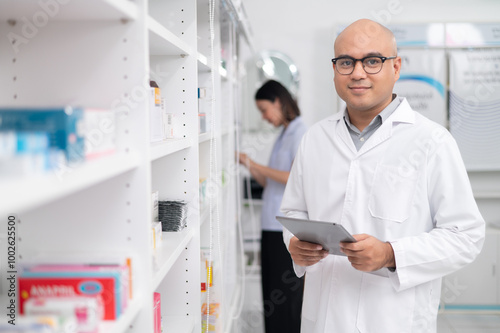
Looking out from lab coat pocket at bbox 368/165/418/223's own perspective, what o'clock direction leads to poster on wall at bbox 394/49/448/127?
The poster on wall is roughly at 6 o'clock from the lab coat pocket.

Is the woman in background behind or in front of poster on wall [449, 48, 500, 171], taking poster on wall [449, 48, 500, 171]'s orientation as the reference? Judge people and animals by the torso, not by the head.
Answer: in front

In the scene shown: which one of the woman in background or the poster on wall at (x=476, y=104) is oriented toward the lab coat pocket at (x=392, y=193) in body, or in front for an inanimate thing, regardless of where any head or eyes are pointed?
the poster on wall

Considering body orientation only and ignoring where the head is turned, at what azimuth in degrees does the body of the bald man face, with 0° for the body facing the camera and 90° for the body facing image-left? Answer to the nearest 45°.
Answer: approximately 45°

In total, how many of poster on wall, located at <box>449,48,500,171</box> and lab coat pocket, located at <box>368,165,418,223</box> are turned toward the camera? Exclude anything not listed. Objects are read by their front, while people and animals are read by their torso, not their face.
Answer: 2

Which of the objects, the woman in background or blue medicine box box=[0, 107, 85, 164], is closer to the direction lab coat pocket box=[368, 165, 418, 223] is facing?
the blue medicine box

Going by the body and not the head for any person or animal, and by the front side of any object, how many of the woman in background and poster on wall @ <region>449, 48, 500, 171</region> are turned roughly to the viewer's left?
1

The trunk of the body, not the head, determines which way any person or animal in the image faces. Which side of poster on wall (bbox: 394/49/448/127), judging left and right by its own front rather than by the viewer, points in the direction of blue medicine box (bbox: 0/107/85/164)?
front

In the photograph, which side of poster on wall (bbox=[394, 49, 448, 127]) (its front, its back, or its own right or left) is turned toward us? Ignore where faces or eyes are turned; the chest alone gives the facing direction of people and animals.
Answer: front

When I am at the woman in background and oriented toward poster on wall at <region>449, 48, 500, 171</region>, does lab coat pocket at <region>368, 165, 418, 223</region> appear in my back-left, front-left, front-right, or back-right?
back-right

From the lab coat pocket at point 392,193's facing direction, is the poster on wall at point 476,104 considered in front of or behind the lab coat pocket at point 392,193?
behind

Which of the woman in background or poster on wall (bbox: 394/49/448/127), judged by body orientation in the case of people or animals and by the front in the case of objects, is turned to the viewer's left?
the woman in background

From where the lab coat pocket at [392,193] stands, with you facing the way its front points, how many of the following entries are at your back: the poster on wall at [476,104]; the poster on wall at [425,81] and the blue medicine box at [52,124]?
2

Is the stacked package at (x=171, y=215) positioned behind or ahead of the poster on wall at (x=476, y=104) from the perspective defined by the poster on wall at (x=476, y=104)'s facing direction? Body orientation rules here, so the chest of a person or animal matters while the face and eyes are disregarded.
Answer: ahead
